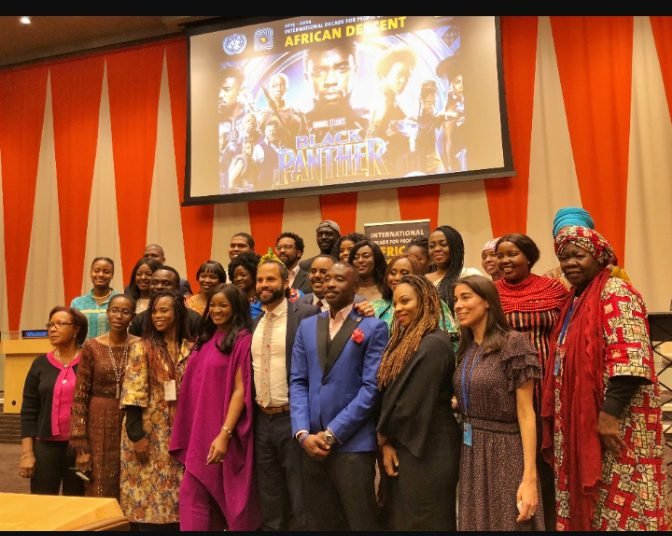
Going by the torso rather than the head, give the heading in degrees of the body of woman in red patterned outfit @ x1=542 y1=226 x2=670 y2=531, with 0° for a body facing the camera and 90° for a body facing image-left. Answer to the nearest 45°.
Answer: approximately 45°

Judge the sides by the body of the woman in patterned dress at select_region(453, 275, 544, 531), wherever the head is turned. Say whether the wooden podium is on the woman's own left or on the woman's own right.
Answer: on the woman's own right

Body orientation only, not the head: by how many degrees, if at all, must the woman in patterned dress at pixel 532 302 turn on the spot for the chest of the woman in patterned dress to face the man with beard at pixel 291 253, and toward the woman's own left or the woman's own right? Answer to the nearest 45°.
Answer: approximately 90° to the woman's own right

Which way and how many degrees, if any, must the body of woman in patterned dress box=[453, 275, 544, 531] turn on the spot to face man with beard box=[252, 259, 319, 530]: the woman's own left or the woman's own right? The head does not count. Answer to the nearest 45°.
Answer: approximately 45° to the woman's own right

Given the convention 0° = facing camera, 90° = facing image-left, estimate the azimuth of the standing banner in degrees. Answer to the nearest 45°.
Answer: approximately 0°

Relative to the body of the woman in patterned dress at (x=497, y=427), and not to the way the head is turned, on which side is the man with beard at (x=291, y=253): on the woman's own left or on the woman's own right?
on the woman's own right

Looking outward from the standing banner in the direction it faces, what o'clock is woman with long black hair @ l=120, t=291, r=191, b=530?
The woman with long black hair is roughly at 1 o'clock from the standing banner.

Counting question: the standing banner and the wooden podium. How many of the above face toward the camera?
2
